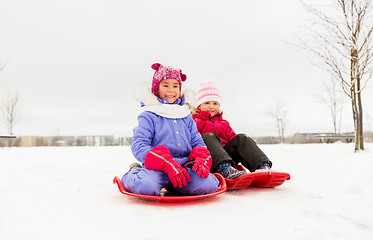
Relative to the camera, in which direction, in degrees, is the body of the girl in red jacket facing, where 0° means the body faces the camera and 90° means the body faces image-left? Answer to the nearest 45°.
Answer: approximately 315°

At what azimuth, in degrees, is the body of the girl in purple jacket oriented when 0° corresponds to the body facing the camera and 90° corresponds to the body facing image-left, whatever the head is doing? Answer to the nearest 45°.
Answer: approximately 315°

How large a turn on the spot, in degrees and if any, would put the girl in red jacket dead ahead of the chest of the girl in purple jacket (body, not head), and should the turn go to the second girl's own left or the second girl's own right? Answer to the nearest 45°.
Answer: approximately 90° to the second girl's own left
